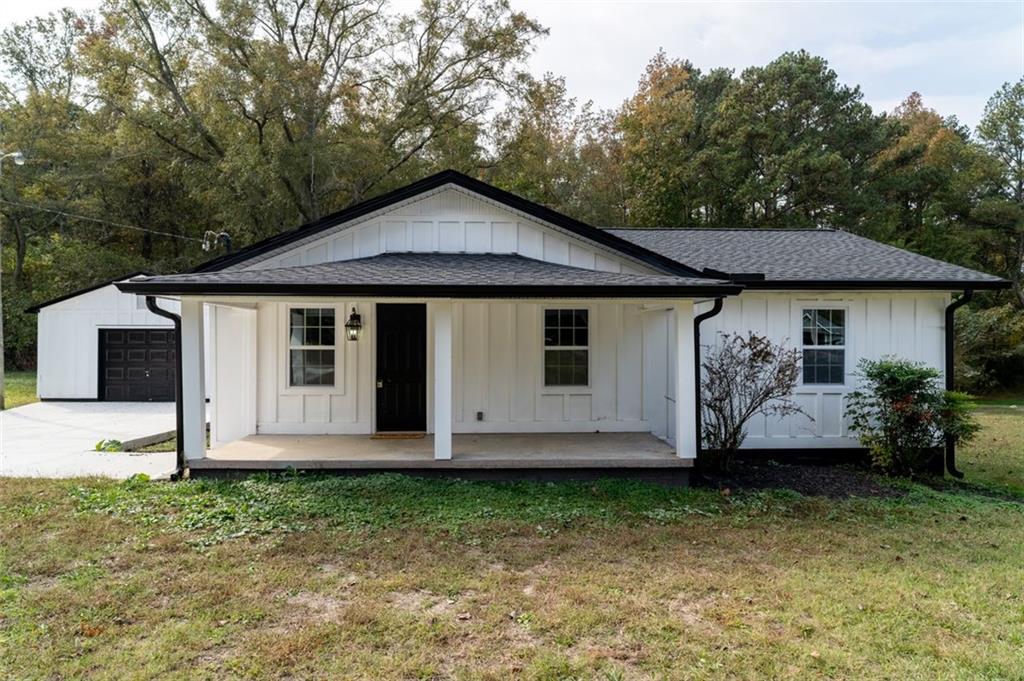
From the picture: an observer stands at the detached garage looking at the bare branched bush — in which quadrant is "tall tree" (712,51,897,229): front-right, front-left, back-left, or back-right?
front-left

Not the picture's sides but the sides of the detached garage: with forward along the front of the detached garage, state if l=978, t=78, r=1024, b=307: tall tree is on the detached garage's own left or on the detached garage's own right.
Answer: on the detached garage's own left

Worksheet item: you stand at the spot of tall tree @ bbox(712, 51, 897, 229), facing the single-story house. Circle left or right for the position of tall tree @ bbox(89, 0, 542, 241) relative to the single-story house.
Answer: right

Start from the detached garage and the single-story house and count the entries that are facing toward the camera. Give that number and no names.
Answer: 2

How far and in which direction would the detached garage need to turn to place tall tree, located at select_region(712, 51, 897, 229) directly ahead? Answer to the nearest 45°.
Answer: approximately 90° to its left

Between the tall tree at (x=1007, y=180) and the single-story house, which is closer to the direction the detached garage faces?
the single-story house

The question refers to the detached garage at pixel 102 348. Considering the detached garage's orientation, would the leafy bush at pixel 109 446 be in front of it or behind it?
in front

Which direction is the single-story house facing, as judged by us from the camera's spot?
facing the viewer

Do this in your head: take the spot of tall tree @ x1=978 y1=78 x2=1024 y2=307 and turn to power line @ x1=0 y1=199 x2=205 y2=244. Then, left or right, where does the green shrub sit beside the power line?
left

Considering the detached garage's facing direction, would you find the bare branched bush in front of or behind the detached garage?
in front

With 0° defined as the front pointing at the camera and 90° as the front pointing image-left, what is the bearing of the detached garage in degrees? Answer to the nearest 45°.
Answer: approximately 0°

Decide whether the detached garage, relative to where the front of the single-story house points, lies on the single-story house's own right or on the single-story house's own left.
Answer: on the single-story house's own right
